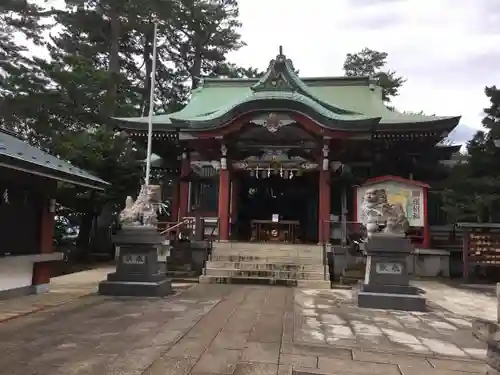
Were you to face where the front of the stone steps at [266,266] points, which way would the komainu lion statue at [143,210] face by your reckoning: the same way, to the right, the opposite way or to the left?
to the left

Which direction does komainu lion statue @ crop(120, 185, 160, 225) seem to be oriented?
to the viewer's right

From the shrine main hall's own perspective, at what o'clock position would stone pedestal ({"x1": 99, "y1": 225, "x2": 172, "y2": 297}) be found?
The stone pedestal is roughly at 1 o'clock from the shrine main hall.

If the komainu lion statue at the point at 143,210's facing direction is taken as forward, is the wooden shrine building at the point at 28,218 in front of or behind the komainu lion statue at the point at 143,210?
behind

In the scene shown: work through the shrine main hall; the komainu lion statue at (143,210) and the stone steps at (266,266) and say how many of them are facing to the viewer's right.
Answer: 1

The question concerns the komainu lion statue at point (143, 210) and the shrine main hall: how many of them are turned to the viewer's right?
1

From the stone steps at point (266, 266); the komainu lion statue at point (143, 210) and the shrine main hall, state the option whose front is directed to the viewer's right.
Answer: the komainu lion statue

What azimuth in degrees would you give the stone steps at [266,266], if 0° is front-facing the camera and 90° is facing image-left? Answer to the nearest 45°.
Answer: approximately 0°

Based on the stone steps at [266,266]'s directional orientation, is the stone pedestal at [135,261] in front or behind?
in front
